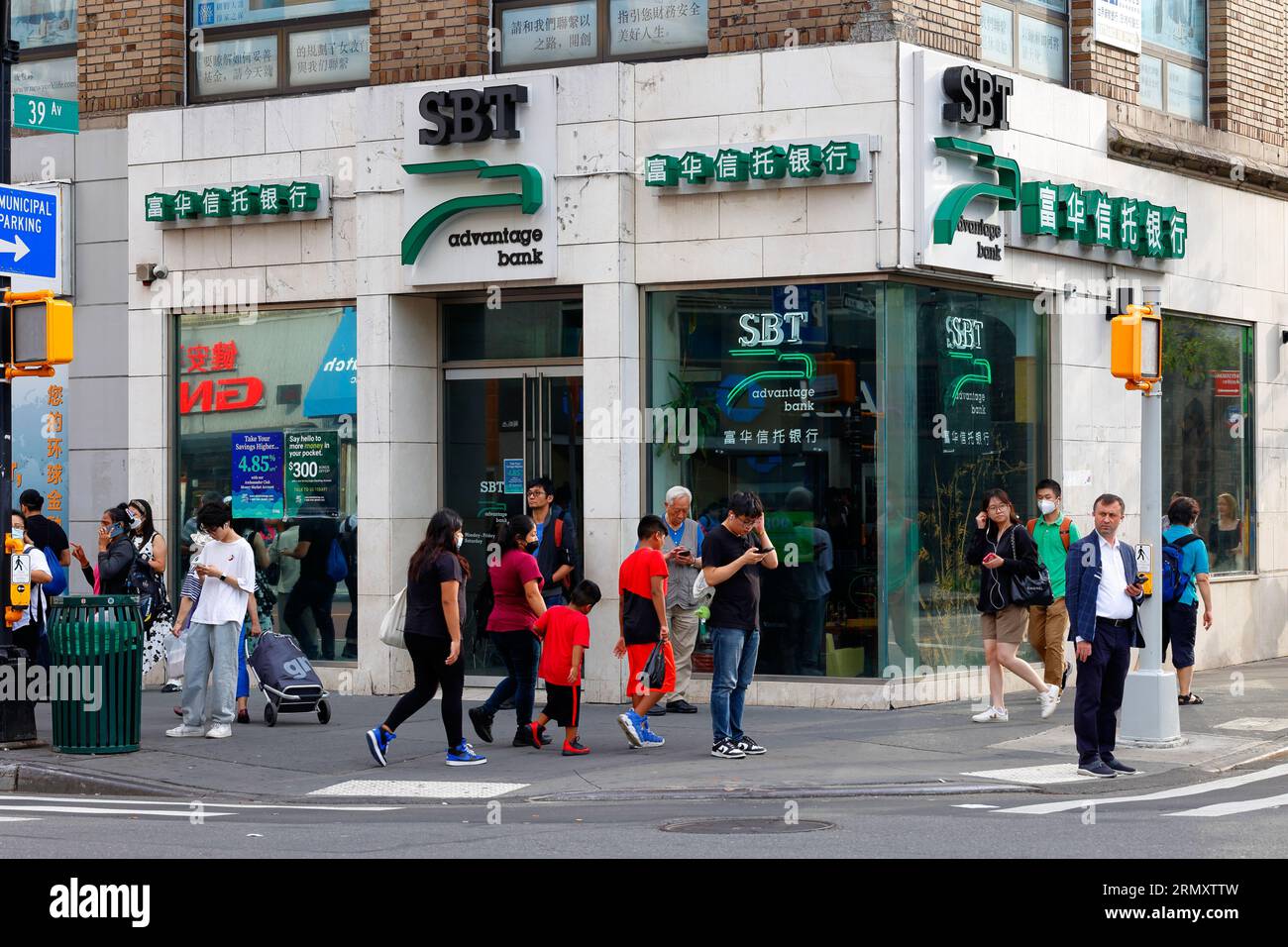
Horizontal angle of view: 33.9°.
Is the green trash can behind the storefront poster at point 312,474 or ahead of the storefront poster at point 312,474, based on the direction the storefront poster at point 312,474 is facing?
ahead

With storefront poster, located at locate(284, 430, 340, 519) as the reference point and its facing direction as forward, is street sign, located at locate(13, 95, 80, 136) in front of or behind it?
in front

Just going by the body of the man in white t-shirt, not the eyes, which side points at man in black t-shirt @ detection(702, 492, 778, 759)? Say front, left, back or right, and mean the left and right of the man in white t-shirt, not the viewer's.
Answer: left

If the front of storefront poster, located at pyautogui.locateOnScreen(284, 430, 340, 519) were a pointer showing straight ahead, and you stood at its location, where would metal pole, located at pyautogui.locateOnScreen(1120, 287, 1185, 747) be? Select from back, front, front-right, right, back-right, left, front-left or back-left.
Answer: front-left
